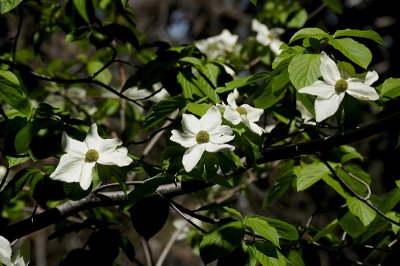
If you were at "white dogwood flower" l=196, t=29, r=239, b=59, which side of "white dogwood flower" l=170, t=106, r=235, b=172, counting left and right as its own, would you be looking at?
back

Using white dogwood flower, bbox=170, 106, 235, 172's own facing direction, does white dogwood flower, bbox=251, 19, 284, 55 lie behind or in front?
behind

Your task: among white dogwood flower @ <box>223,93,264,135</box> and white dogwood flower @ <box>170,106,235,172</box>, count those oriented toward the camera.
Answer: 2

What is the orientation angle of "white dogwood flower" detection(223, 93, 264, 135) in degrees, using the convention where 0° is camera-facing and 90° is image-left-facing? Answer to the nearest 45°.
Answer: approximately 0°

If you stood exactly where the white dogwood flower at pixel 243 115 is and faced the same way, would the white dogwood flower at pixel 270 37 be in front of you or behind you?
behind

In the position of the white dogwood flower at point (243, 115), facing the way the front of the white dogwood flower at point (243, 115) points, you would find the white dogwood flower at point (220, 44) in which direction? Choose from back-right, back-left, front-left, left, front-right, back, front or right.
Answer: back

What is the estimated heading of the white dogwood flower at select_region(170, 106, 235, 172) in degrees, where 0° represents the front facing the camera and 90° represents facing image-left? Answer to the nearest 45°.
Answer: approximately 0°
